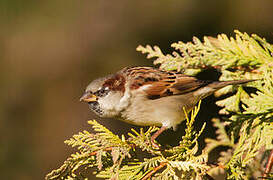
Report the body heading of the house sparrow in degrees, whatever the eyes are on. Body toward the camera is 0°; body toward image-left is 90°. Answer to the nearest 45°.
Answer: approximately 90°
